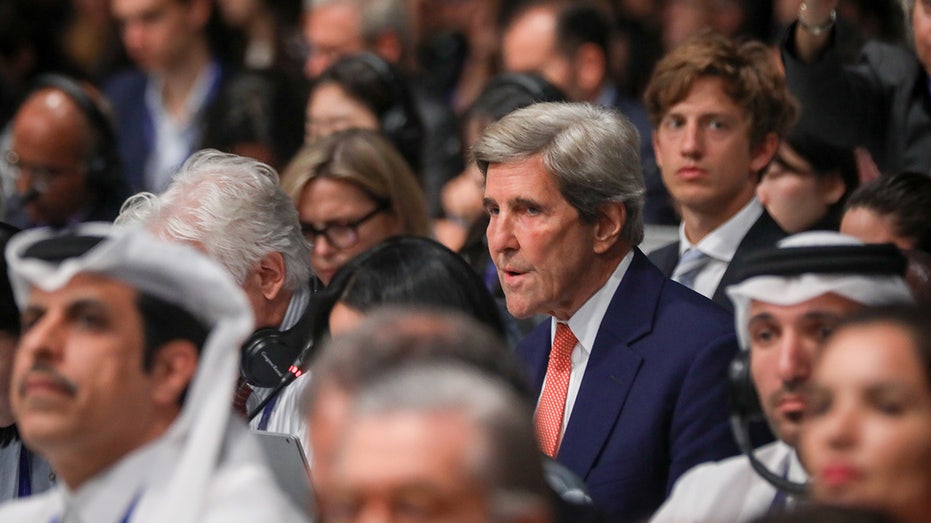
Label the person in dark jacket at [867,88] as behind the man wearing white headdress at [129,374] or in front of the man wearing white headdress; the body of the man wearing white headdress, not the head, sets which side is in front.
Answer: behind

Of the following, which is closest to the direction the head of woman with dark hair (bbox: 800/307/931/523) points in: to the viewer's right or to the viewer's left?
to the viewer's left

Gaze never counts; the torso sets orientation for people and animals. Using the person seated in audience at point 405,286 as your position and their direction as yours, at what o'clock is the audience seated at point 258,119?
the audience seated at point 258,119 is roughly at 4 o'clock from the person seated in audience at point 405,286.

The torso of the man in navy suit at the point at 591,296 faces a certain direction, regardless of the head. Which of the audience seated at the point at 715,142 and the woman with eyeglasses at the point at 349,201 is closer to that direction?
the woman with eyeglasses

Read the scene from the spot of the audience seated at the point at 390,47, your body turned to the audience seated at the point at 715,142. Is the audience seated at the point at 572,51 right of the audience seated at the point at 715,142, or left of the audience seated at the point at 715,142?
left

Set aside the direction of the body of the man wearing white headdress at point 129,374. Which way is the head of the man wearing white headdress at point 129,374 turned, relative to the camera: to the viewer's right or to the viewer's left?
to the viewer's left

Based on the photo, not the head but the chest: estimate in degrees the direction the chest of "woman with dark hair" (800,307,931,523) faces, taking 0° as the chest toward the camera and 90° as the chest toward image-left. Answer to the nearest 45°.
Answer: approximately 45°

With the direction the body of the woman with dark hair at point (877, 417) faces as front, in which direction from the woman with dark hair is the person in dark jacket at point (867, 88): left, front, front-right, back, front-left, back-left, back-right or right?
back-right

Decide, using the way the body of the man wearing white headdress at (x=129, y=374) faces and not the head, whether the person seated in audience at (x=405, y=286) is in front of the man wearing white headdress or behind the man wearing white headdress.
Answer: behind

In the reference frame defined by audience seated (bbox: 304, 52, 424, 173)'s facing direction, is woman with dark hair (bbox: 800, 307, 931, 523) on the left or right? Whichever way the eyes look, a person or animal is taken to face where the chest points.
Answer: on their left
